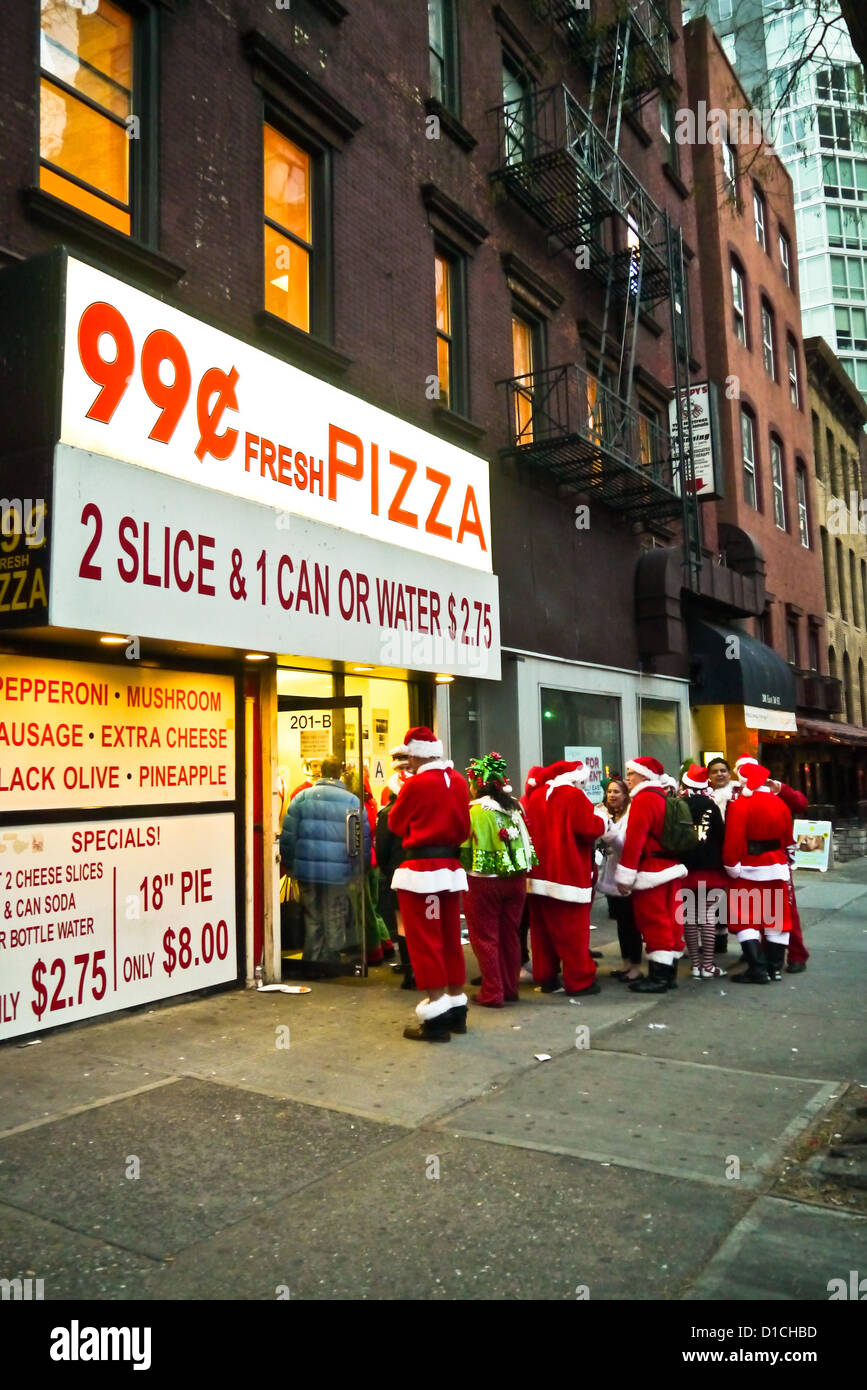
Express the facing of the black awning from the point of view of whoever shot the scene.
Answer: facing the viewer and to the right of the viewer

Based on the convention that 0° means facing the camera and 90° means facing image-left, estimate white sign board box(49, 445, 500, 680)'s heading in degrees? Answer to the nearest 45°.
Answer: approximately 315°

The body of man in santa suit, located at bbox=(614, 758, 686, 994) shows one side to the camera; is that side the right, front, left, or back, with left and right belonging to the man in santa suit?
left

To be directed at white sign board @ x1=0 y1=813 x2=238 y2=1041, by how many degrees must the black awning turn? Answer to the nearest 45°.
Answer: approximately 45° to its right

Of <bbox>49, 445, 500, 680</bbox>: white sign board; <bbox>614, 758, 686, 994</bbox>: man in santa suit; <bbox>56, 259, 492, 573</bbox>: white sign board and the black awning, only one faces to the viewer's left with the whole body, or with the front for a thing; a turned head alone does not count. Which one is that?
the man in santa suit

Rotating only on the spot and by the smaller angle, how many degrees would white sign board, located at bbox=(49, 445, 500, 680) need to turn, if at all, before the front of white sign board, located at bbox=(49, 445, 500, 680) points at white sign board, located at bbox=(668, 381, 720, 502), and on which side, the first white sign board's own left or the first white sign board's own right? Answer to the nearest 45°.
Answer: approximately 90° to the first white sign board's own left

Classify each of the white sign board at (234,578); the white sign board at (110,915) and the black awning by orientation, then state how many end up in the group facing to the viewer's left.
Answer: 0

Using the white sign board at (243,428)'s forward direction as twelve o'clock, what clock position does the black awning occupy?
The black awning is roughly at 9 o'clock from the white sign board.

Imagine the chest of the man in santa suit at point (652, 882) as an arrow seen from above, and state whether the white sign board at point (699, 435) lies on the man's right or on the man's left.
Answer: on the man's right

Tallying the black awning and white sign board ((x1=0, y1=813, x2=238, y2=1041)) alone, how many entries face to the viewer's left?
0

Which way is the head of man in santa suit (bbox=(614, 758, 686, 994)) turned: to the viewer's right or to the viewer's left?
to the viewer's left
